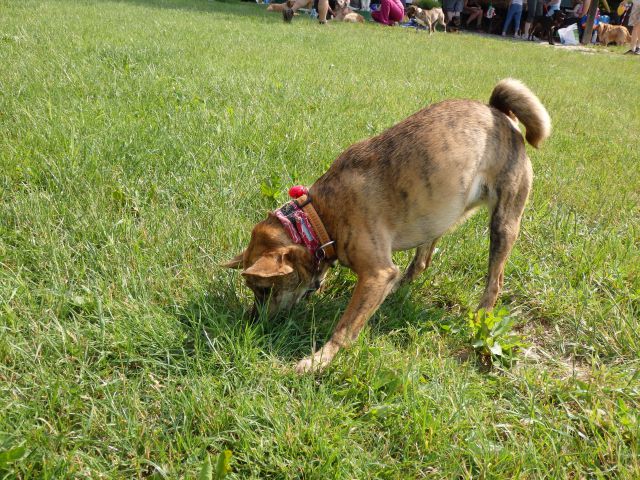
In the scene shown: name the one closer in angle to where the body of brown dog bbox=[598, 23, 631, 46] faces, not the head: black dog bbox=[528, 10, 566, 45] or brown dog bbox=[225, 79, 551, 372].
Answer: the black dog

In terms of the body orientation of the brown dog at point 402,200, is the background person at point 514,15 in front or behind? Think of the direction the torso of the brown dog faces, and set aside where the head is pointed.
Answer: behind

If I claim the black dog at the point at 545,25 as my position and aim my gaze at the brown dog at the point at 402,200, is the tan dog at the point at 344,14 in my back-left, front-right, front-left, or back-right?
front-right

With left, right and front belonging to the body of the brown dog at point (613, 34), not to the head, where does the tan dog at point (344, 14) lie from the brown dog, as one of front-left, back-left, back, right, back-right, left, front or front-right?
front-left

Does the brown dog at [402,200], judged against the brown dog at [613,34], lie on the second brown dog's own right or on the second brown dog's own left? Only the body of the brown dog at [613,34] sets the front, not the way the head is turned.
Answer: on the second brown dog's own left

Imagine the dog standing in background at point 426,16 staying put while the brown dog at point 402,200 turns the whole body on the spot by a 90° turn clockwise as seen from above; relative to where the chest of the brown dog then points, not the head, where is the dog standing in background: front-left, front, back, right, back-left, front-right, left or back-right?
front-right

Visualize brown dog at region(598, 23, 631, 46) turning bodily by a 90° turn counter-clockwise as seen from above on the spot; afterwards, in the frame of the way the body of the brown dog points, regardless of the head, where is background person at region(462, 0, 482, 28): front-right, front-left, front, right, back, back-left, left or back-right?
right

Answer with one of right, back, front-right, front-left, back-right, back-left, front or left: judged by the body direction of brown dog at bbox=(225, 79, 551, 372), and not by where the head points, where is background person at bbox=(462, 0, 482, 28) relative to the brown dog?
back-right

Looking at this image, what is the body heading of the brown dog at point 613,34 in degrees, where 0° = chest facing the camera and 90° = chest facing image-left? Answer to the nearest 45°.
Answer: approximately 90°

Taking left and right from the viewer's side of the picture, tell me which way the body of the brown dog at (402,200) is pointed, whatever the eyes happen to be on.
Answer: facing the viewer and to the left of the viewer

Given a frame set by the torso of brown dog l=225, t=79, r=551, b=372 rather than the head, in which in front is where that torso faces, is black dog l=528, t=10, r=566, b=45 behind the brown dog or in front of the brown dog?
behind

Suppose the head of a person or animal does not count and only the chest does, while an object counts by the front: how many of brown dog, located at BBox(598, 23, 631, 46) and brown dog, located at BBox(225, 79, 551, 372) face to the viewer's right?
0
